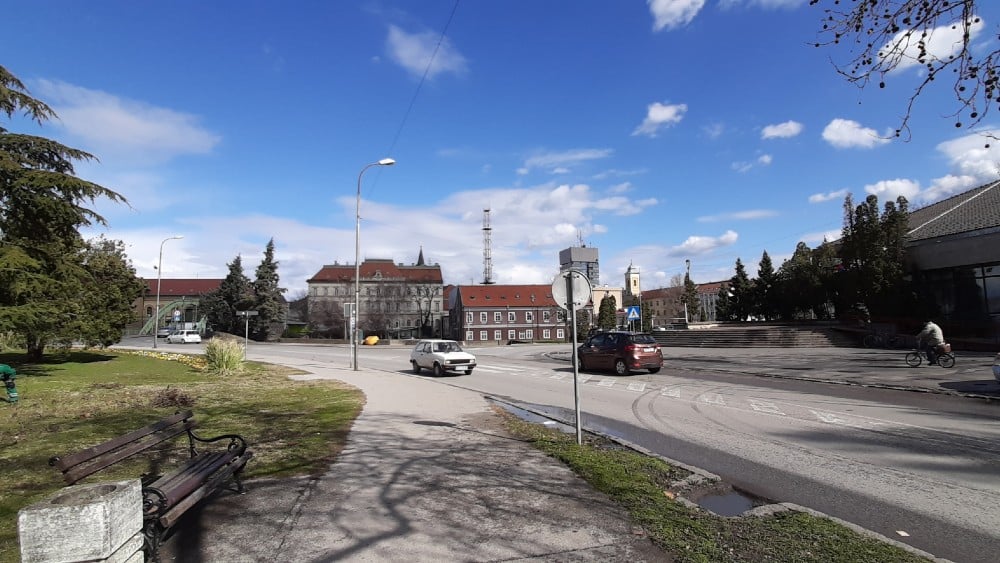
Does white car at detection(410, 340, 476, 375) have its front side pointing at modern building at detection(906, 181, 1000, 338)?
no

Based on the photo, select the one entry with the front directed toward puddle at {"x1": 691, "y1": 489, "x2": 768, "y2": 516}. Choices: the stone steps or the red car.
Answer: the stone steps

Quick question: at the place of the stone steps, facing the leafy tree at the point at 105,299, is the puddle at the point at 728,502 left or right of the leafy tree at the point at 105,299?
left

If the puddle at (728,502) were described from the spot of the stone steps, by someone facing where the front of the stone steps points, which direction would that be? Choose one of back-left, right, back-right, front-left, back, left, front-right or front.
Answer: front

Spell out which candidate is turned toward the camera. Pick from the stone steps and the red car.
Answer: the stone steps

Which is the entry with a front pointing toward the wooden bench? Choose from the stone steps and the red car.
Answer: the stone steps

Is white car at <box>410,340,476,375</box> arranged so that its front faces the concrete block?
no

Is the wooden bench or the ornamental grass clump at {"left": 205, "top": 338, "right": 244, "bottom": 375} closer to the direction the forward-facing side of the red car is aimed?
the ornamental grass clump

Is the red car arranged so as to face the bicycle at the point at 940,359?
no

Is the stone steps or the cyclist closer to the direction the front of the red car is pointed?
the stone steps

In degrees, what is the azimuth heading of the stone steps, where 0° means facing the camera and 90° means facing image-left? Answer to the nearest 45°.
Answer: approximately 0°

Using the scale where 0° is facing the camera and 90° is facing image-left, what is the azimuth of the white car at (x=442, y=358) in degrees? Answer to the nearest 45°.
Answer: approximately 315°

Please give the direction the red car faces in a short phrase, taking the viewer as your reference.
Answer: facing away from the viewer and to the left of the viewer

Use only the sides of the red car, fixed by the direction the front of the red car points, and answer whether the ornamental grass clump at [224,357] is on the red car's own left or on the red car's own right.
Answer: on the red car's own left

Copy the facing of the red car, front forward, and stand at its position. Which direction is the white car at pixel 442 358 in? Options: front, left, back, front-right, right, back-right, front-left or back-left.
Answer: front-left

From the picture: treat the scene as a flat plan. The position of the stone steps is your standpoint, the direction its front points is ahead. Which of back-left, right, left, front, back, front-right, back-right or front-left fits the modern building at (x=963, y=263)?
left

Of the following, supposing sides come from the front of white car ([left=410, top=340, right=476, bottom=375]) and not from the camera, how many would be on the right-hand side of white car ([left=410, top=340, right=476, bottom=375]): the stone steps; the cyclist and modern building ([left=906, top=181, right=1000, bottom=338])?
0

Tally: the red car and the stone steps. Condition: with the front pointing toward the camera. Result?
1

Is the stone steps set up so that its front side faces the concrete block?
yes
